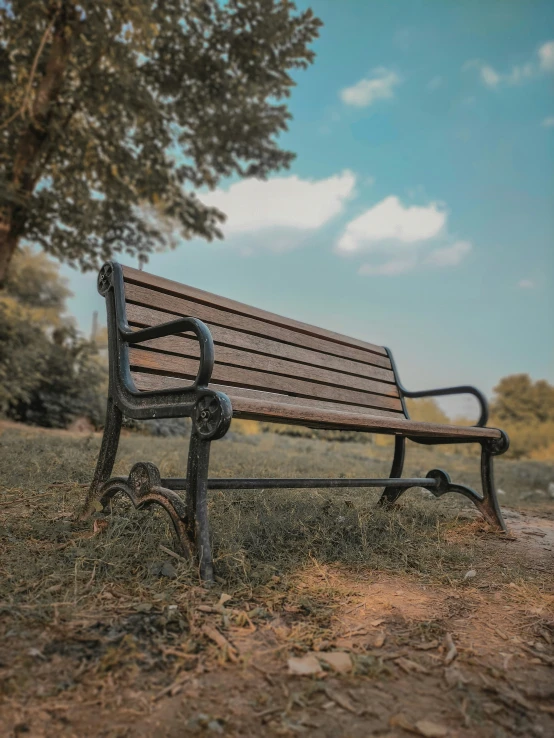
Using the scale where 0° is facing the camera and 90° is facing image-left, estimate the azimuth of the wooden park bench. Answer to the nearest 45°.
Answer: approximately 315°

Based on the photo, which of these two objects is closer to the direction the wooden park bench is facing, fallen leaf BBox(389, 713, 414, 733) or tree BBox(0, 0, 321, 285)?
the fallen leaf

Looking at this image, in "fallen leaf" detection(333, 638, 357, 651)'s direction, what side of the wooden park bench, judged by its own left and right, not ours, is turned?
front

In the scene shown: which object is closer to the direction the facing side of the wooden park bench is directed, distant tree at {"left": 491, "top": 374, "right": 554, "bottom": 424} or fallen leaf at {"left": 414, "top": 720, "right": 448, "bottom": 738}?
the fallen leaf

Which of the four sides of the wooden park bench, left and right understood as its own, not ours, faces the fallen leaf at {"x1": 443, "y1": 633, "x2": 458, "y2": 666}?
front

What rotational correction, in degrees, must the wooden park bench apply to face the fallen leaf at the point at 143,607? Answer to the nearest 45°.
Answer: approximately 45° to its right

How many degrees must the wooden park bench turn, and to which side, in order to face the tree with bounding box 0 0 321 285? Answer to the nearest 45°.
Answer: approximately 180°

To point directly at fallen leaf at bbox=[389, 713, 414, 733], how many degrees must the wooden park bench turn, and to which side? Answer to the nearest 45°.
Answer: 0° — it already faces it
